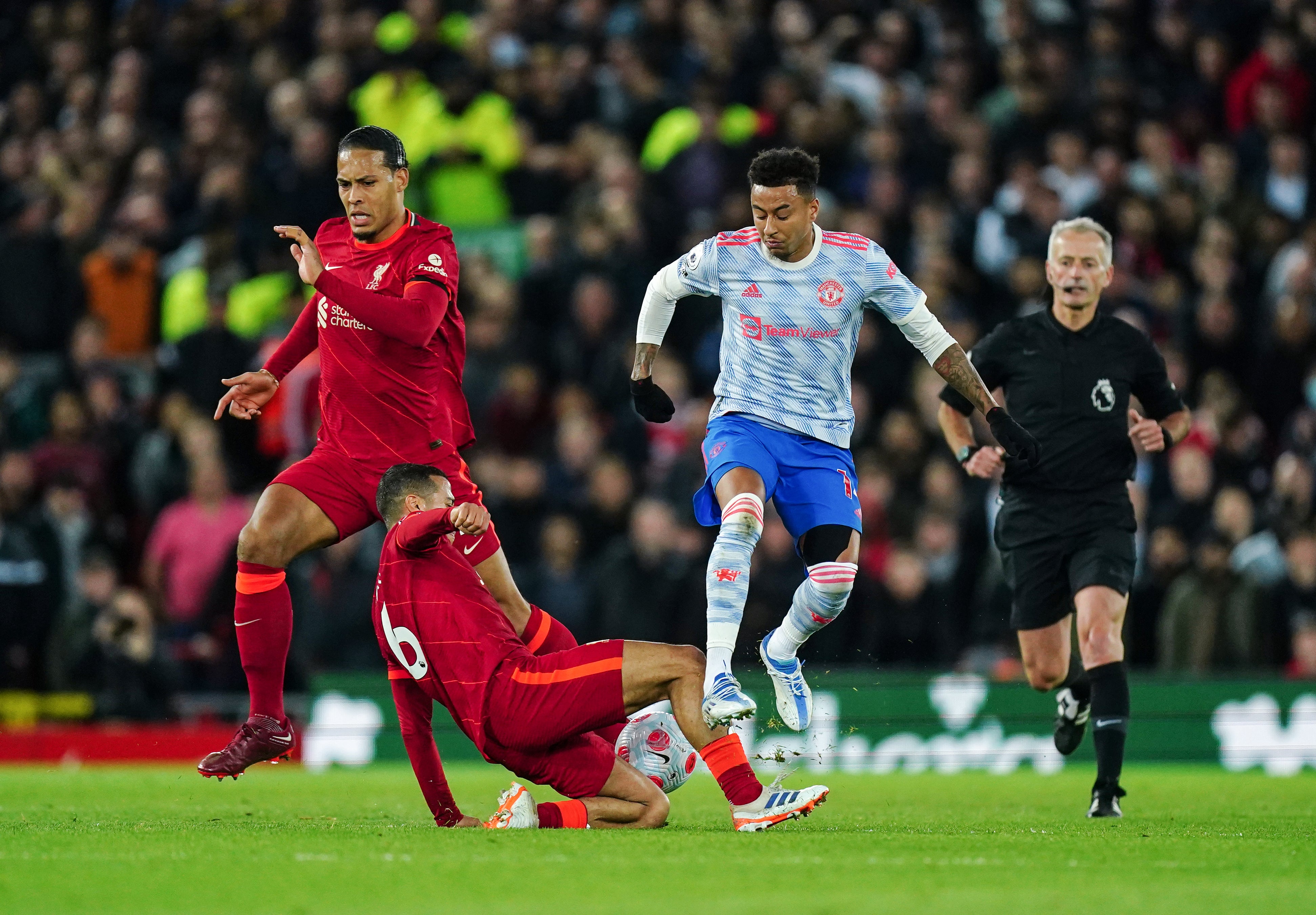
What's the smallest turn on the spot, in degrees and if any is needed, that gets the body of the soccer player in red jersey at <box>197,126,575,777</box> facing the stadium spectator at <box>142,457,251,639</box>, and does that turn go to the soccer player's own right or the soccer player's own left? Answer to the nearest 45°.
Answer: approximately 135° to the soccer player's own right

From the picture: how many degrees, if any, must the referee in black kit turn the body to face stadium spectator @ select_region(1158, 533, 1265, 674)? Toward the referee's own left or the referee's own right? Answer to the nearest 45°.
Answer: approximately 180°

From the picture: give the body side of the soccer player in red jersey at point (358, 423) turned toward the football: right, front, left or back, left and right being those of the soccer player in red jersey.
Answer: left

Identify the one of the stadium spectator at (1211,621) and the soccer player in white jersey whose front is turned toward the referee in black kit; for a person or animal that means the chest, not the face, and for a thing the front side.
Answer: the stadium spectator

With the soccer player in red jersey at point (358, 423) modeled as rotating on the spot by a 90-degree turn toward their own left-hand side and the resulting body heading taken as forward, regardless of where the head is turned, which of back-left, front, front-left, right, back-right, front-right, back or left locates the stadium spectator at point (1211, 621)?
left

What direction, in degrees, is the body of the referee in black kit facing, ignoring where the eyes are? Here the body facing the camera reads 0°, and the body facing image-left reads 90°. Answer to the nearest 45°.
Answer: approximately 0°

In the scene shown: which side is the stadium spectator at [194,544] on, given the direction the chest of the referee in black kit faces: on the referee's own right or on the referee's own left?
on the referee's own right

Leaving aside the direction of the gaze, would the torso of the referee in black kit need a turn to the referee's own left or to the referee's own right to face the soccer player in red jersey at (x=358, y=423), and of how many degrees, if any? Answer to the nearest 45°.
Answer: approximately 45° to the referee's own right

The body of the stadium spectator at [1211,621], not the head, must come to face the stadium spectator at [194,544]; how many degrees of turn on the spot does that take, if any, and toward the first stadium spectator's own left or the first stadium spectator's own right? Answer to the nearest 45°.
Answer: approximately 90° to the first stadium spectator's own right

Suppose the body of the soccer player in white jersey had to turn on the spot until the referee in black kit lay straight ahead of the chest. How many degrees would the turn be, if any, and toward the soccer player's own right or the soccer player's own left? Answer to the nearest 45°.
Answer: approximately 135° to the soccer player's own left
